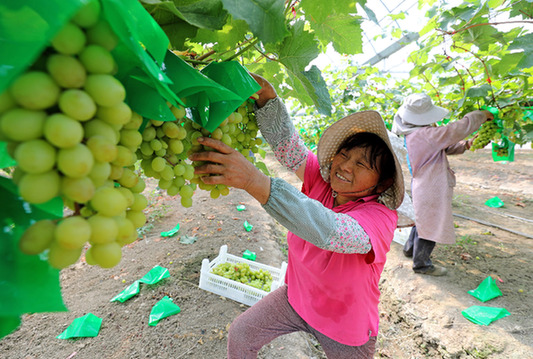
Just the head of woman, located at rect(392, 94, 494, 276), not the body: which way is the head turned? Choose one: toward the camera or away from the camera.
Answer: away from the camera

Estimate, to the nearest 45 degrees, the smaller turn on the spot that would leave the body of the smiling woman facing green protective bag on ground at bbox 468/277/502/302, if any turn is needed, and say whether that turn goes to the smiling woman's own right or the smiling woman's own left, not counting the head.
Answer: approximately 180°

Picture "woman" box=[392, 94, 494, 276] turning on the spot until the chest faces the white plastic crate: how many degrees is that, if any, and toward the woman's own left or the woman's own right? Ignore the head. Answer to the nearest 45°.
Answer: approximately 135° to the woman's own right

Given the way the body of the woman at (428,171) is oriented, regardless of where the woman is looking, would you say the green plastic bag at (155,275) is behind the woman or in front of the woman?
behind

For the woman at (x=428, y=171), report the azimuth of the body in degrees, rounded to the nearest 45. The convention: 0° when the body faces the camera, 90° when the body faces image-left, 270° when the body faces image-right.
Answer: approximately 270°

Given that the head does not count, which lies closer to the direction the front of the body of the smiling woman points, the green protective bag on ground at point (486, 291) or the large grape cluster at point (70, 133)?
the large grape cluster

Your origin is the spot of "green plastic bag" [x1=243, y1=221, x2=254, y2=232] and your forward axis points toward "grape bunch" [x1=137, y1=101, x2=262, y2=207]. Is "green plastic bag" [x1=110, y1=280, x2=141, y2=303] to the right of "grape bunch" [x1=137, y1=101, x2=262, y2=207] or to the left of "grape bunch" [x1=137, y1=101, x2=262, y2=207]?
right

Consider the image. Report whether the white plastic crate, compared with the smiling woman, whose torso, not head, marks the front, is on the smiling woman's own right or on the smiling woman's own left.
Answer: on the smiling woman's own right

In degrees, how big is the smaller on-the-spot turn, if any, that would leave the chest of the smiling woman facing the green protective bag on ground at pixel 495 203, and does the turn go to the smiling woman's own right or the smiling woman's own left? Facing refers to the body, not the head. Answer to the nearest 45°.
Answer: approximately 180°
